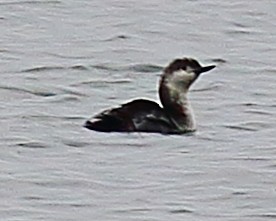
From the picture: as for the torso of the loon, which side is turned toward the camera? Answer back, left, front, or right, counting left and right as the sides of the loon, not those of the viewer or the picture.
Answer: right
